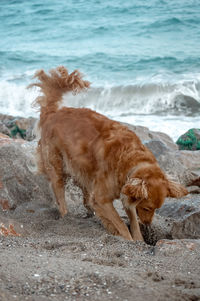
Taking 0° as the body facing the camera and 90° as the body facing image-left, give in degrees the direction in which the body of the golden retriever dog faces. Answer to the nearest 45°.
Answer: approximately 315°

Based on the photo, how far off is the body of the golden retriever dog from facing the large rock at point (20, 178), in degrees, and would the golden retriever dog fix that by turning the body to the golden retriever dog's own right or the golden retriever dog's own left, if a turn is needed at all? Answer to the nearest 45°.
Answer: approximately 180°

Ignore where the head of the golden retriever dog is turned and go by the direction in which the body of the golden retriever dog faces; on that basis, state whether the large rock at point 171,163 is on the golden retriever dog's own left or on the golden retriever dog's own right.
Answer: on the golden retriever dog's own left

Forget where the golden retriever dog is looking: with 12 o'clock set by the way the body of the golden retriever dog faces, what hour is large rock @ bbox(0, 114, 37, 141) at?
The large rock is roughly at 7 o'clock from the golden retriever dog.
